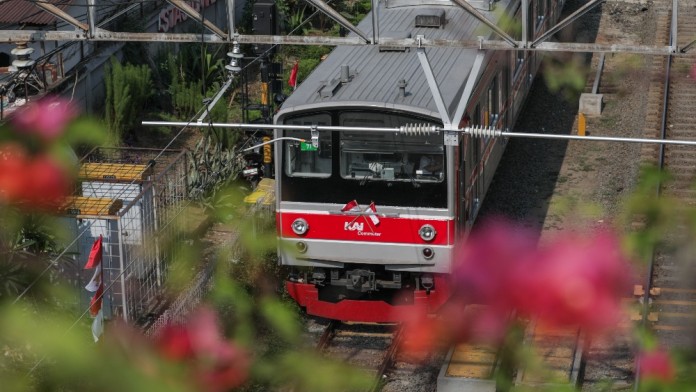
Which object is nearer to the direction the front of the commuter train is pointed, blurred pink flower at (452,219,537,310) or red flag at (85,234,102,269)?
the blurred pink flower

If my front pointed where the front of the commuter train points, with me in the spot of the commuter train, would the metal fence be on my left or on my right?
on my right

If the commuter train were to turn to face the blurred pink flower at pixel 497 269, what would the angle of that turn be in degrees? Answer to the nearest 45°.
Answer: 0° — it already faces it

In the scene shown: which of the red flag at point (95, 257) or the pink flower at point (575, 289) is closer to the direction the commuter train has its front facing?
the pink flower

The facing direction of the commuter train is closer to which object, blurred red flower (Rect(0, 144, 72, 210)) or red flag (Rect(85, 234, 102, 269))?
the blurred red flower

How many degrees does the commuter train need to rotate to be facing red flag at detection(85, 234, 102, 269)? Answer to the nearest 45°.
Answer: approximately 45° to its right

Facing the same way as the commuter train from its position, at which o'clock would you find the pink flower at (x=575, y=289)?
The pink flower is roughly at 12 o'clock from the commuter train.

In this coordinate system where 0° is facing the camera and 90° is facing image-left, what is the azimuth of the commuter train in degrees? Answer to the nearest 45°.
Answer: approximately 0°
